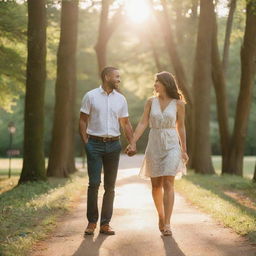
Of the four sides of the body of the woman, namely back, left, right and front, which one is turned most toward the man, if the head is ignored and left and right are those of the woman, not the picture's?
right

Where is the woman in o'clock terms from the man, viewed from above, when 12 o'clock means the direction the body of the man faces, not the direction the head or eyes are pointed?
The woman is roughly at 9 o'clock from the man.

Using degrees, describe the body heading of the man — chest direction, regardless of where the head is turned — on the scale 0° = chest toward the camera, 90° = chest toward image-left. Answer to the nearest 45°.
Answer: approximately 0°

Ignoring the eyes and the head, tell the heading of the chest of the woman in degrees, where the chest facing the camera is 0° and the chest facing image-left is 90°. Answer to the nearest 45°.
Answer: approximately 0°

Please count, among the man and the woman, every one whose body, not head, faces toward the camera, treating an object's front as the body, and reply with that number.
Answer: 2
